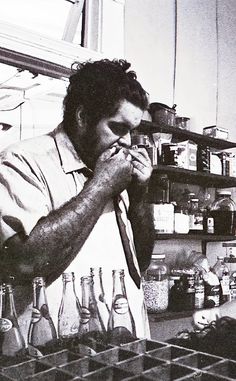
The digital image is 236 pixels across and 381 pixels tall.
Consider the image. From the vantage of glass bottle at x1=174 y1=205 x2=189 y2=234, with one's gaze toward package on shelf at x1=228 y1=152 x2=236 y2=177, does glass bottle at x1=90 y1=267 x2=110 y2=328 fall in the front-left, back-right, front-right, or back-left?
back-right

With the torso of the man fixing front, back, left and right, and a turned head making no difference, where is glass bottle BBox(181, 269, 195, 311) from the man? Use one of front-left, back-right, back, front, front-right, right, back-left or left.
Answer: left

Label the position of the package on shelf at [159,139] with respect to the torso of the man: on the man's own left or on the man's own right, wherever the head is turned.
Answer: on the man's own left

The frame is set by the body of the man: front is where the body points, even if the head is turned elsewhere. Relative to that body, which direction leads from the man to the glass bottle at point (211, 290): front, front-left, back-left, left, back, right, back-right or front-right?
left

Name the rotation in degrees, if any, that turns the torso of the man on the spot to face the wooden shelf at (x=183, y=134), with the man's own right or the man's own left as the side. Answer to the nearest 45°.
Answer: approximately 90° to the man's own left

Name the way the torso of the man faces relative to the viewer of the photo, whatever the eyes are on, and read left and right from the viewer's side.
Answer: facing the viewer and to the right of the viewer

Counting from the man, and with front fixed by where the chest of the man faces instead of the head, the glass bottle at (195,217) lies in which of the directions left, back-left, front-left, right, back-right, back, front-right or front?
left

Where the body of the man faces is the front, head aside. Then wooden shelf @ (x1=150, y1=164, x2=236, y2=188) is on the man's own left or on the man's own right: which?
on the man's own left

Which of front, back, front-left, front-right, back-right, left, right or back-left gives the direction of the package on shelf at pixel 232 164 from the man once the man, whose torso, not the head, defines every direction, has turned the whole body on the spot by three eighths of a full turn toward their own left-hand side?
front-right

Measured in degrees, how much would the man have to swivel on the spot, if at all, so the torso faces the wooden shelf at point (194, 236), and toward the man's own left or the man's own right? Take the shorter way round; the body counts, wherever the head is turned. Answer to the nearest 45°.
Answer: approximately 90° to the man's own left
